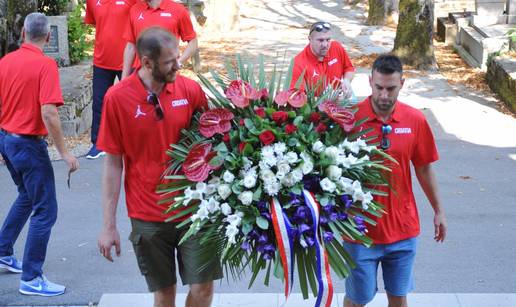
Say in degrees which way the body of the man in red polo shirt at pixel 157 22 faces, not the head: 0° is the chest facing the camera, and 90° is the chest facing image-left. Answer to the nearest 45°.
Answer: approximately 0°

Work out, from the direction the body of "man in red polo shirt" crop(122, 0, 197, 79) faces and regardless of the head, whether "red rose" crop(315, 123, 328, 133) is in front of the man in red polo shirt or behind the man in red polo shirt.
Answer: in front

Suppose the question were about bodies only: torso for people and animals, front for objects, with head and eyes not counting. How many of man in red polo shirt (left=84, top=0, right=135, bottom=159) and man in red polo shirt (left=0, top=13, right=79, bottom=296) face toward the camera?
1

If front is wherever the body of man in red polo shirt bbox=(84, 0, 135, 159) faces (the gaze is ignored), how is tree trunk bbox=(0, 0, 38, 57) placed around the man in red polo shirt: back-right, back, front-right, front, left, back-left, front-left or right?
back-right

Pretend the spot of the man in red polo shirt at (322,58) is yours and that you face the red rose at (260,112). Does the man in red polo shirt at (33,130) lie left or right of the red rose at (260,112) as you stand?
right

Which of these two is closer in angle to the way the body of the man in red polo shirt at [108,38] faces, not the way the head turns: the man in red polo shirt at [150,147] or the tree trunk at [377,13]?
the man in red polo shirt

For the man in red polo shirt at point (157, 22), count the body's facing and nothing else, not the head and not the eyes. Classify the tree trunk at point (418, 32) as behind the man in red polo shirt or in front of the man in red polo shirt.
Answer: behind

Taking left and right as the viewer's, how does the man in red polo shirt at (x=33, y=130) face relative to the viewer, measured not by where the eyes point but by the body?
facing away from the viewer and to the right of the viewer

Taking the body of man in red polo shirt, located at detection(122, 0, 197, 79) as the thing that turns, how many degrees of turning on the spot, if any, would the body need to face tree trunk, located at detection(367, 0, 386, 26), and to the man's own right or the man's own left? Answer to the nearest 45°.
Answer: approximately 135° to the man's own left
